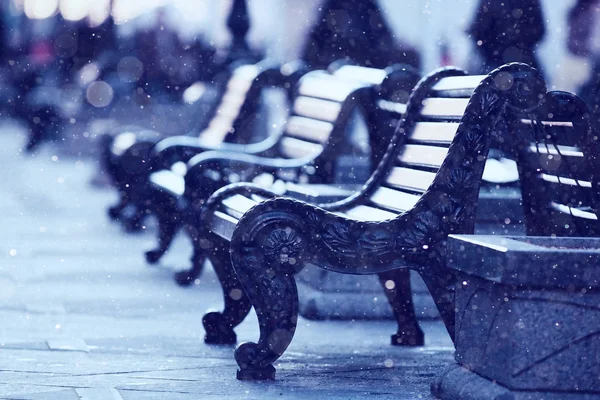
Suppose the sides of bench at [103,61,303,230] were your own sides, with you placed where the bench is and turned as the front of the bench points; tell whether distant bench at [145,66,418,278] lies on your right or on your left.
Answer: on your left

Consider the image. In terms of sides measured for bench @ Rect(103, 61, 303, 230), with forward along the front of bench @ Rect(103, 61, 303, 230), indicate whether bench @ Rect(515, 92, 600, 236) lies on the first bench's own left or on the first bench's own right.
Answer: on the first bench's own left

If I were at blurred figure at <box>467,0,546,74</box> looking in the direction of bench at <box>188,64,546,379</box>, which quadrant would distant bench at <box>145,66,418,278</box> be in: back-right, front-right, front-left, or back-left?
front-right

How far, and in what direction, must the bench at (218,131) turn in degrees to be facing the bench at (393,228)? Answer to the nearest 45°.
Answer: approximately 90° to its left

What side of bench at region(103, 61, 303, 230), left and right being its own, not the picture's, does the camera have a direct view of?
left

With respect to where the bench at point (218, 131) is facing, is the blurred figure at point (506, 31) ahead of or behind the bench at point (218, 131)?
behind

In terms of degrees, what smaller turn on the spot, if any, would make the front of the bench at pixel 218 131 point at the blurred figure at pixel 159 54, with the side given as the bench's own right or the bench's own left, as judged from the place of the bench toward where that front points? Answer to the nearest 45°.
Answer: approximately 90° to the bench's own right
